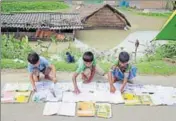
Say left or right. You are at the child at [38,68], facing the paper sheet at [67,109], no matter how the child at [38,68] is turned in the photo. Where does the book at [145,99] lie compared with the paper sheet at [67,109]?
left

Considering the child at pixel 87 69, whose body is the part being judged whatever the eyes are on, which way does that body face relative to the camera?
toward the camera

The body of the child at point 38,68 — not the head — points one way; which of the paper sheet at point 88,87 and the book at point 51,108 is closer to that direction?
the book

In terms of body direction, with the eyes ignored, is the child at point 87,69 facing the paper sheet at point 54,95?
no

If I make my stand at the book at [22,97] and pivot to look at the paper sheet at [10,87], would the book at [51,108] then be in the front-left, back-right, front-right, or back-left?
back-right

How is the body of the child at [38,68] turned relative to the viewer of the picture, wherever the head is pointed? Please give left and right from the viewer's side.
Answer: facing the viewer and to the left of the viewer

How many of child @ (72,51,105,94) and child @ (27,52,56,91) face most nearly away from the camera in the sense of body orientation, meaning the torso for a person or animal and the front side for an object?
0

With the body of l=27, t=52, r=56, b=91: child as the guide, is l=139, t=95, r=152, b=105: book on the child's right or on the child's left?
on the child's left

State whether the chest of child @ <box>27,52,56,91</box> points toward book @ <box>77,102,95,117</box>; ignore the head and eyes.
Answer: no

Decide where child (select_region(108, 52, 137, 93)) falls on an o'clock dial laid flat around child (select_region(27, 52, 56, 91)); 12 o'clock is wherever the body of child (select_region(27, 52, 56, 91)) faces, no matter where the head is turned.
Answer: child (select_region(108, 52, 137, 93)) is roughly at 8 o'clock from child (select_region(27, 52, 56, 91)).

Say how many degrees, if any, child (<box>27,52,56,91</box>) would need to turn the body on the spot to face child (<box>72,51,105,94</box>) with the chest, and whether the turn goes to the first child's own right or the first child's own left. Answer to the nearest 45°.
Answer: approximately 135° to the first child's own left

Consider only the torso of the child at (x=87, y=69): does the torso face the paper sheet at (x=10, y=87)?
no
